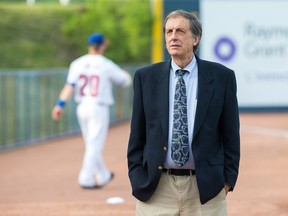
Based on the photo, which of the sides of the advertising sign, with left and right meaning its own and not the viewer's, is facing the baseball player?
front

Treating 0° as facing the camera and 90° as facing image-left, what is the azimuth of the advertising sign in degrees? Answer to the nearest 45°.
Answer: approximately 0°
